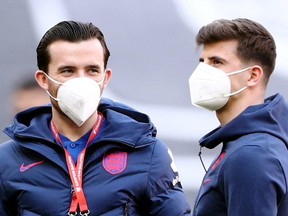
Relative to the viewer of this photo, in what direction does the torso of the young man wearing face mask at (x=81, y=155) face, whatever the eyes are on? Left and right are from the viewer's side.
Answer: facing the viewer

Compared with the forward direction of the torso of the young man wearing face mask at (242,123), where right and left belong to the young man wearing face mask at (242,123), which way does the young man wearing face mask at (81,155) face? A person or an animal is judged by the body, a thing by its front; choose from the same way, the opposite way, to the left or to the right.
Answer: to the left

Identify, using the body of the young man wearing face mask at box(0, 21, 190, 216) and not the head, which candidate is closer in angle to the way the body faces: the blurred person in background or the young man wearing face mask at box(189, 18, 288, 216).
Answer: the young man wearing face mask

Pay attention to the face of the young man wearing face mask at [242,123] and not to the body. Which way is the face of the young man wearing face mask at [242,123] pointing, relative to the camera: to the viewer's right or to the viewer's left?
to the viewer's left

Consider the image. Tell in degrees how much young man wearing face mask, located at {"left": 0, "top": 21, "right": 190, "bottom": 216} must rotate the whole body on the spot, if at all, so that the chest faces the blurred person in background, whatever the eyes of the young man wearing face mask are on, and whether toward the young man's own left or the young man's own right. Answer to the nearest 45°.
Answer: approximately 180°

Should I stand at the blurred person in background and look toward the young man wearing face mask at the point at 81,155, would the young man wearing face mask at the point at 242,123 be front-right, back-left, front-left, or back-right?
front-left

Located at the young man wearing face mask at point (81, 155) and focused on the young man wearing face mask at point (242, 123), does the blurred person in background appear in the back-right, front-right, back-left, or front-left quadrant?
back-left

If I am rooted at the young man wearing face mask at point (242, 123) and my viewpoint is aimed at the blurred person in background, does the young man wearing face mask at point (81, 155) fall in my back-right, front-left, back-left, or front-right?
front-left

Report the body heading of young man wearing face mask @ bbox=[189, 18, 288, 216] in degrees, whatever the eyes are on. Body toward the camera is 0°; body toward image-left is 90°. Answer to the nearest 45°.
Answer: approximately 90°

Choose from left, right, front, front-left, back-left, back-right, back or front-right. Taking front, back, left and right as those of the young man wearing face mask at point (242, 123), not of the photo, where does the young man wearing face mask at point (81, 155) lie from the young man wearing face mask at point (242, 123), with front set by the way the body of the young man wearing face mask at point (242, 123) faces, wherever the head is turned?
front

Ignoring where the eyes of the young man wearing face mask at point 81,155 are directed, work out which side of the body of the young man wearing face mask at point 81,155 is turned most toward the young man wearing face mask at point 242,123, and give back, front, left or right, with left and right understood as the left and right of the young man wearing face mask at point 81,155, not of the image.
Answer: left
